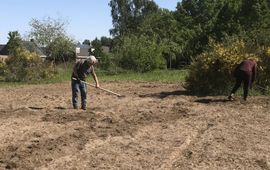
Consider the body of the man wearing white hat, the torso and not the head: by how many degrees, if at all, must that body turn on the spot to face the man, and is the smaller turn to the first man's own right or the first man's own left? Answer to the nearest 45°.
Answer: approximately 45° to the first man's own left

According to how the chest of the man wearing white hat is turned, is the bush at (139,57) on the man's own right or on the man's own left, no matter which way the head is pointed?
on the man's own left

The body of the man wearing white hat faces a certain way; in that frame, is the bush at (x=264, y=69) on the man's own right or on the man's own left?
on the man's own left

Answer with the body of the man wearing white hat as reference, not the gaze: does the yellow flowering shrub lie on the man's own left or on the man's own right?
on the man's own left

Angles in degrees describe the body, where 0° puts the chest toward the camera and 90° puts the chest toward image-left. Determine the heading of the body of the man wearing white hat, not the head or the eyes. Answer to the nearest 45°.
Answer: approximately 315°

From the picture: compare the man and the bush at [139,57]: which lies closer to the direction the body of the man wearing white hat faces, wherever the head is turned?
the man

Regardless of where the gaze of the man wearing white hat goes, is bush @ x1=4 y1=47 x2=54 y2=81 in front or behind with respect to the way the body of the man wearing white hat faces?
behind
